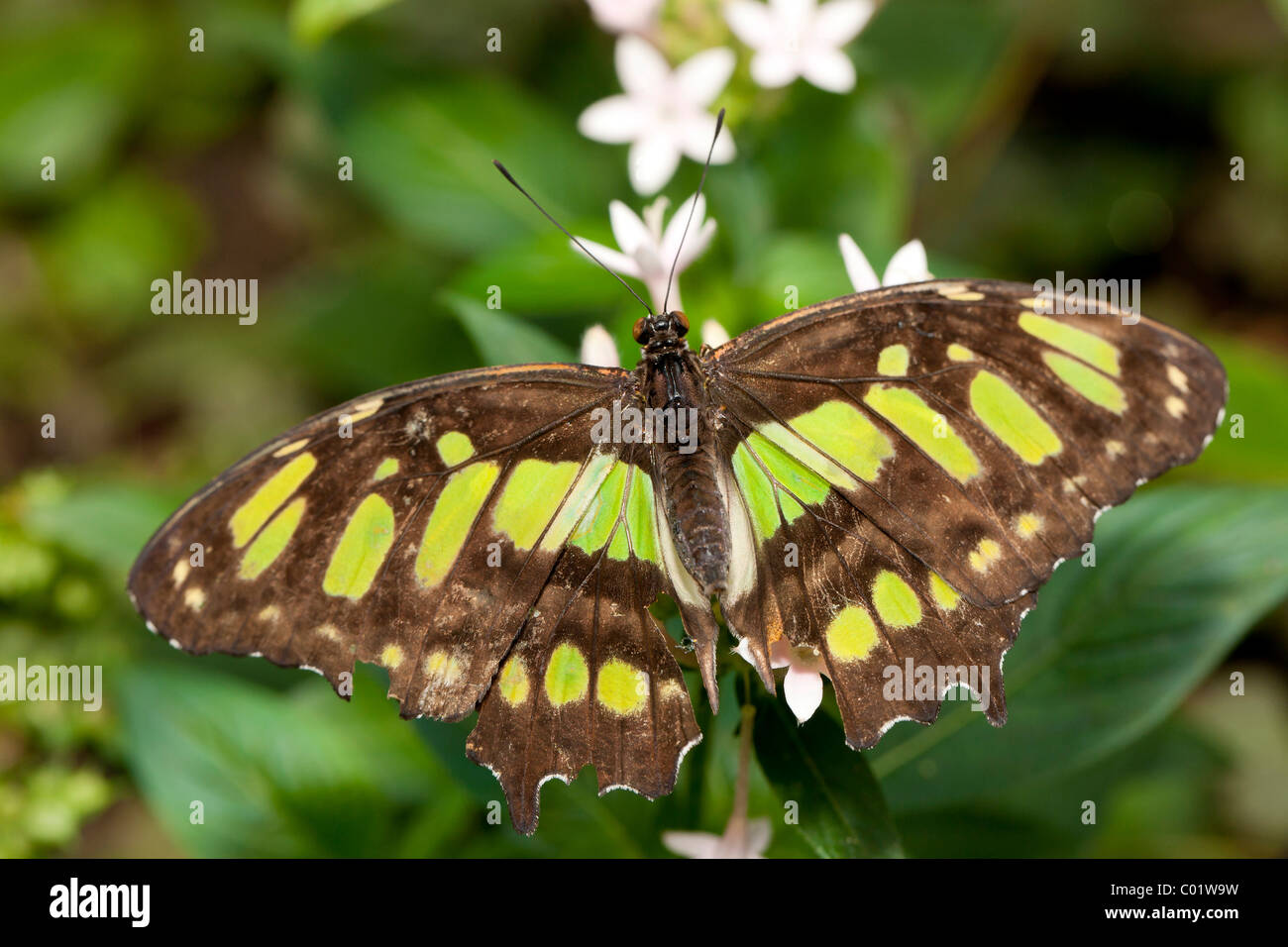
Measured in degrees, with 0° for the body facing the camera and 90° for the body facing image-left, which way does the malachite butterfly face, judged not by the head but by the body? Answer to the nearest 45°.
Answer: approximately 180°

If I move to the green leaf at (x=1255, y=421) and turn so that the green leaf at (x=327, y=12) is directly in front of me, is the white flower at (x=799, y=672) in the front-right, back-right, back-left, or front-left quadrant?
front-left
